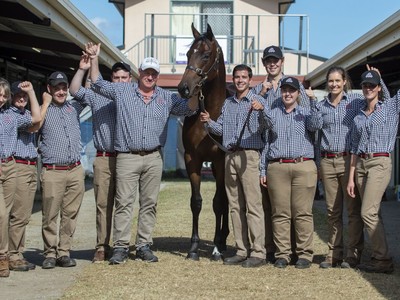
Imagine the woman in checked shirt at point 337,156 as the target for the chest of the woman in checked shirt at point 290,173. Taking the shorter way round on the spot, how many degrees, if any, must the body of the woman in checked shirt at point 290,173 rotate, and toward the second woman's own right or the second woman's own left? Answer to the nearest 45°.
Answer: approximately 90° to the second woman's own left

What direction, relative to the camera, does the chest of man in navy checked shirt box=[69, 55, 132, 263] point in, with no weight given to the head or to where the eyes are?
toward the camera

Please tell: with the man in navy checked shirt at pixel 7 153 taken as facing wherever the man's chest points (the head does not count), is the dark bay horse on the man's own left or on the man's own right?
on the man's own left

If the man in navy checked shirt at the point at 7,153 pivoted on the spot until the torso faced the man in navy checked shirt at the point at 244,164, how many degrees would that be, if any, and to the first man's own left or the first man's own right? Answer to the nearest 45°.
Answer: approximately 90° to the first man's own left

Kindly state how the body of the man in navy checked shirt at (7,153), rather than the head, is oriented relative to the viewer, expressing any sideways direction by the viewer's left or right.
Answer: facing the viewer

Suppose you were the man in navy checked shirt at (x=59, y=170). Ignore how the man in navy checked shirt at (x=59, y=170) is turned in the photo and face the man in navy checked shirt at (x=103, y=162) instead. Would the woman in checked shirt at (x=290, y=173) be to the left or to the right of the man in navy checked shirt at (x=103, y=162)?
right

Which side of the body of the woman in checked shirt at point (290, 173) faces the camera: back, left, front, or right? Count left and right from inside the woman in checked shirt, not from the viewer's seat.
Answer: front

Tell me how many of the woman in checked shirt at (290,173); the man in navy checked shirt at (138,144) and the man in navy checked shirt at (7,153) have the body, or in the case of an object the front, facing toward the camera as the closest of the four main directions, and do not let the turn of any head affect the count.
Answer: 3
